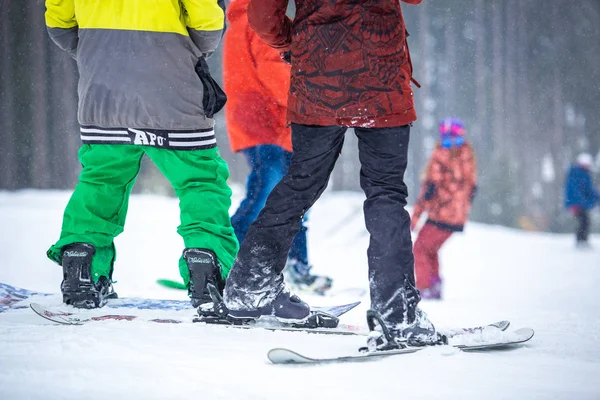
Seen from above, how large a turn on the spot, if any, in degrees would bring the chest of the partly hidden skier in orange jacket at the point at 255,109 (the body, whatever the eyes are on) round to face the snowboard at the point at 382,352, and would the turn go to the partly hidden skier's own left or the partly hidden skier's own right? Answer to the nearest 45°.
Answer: approximately 90° to the partly hidden skier's own right

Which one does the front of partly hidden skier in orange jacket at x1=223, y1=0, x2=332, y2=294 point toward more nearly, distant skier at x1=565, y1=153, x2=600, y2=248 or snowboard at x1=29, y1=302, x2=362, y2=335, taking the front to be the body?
the distant skier

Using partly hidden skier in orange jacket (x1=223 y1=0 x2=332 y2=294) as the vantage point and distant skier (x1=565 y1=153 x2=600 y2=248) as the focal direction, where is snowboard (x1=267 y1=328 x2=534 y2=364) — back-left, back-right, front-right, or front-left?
back-right
